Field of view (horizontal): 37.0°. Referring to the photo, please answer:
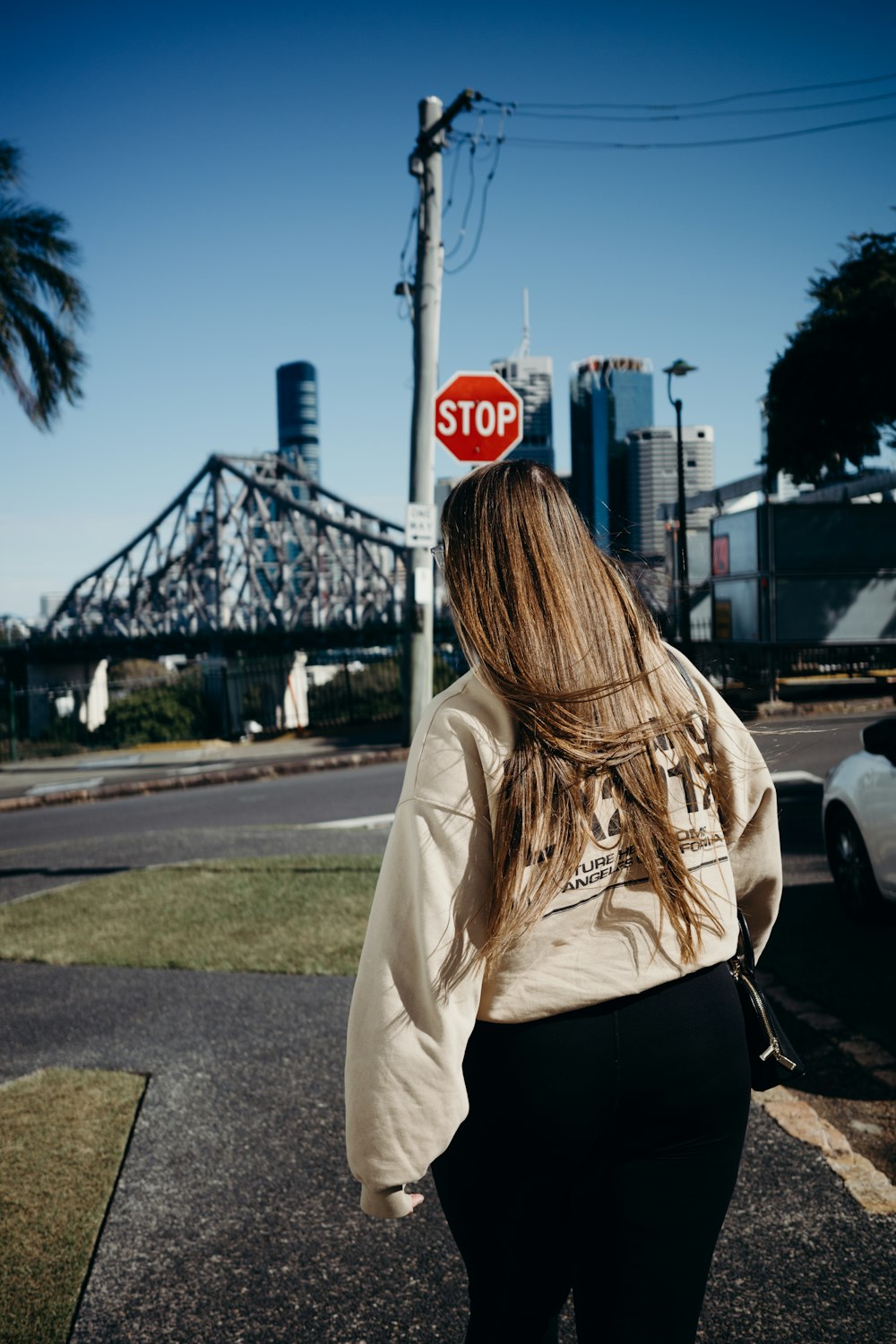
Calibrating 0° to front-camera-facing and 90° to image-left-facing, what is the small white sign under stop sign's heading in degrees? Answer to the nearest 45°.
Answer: approximately 0°

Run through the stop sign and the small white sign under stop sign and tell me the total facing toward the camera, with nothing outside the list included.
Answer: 2

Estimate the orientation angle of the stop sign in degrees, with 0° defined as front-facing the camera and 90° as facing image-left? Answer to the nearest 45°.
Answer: approximately 0°

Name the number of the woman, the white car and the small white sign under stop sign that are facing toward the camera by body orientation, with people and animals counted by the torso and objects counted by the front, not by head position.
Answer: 1

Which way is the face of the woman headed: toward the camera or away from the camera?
away from the camera

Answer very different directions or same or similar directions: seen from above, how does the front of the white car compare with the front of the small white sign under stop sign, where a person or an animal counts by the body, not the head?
very different directions

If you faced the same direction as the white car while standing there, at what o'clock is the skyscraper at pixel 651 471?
The skyscraper is roughly at 1 o'clock from the white car.

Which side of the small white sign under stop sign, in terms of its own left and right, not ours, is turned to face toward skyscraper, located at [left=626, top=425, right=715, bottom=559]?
back

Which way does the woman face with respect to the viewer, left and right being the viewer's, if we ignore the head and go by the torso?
facing away from the viewer and to the left of the viewer

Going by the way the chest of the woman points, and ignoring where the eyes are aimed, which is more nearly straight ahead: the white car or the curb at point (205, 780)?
the curb
